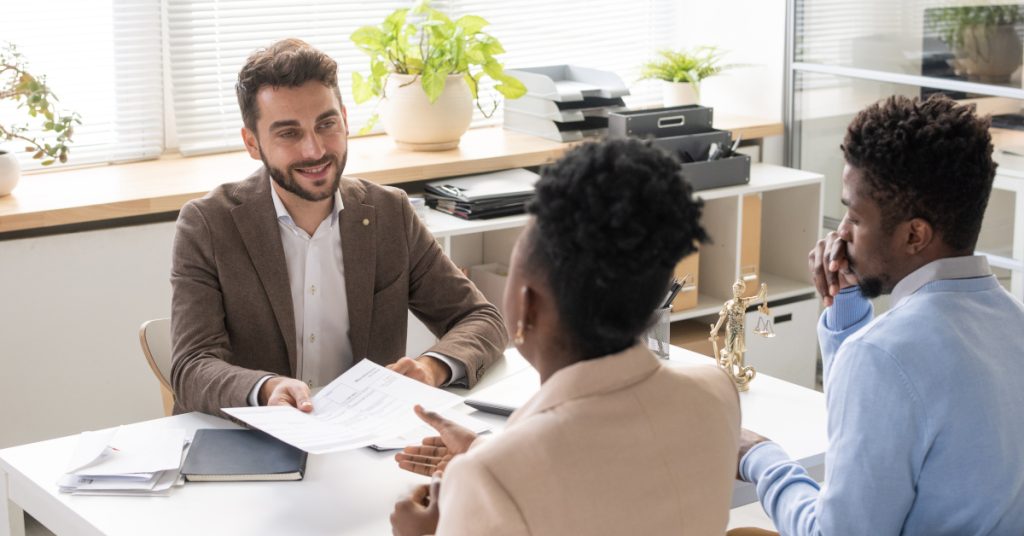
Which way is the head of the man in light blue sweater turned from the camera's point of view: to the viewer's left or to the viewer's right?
to the viewer's left

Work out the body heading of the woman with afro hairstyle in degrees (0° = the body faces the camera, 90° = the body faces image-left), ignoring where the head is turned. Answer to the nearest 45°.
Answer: approximately 135°

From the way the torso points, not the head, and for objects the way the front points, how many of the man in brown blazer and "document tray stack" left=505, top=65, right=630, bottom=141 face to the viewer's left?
0

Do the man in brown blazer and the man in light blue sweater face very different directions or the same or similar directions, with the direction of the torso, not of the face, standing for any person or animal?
very different directions

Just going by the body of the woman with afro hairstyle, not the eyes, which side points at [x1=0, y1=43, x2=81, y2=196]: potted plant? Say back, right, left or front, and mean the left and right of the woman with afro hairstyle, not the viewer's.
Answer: front

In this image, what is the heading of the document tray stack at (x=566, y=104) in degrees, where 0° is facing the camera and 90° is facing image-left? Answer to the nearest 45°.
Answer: approximately 315°

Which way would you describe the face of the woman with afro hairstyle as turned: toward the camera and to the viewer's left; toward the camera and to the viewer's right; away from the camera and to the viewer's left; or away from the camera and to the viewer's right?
away from the camera and to the viewer's left

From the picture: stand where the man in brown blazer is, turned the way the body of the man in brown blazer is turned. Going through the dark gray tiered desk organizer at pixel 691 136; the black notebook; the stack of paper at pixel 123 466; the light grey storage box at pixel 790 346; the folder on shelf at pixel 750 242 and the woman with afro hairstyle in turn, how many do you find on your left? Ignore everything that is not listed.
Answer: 3

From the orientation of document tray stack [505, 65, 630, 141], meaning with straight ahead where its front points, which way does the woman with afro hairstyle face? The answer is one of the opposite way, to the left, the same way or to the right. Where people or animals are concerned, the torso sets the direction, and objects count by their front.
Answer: the opposite way

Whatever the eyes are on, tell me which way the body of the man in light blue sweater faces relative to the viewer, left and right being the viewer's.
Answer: facing away from the viewer and to the left of the viewer

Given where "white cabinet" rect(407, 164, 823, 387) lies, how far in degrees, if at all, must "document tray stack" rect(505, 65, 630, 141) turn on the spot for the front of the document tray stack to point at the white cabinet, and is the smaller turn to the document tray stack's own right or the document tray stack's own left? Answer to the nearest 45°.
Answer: approximately 45° to the document tray stack's own left

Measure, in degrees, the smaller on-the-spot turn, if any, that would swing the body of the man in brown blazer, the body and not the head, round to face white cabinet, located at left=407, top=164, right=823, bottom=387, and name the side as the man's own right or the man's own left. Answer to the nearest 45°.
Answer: approximately 90° to the man's own left

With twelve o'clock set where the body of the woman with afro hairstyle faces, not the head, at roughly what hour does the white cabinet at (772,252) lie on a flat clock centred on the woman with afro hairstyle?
The white cabinet is roughly at 2 o'clock from the woman with afro hairstyle.

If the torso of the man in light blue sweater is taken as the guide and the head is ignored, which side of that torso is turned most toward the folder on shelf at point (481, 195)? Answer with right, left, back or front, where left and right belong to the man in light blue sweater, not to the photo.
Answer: front

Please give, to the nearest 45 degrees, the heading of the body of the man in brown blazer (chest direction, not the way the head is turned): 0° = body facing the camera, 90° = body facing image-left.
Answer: approximately 315°
